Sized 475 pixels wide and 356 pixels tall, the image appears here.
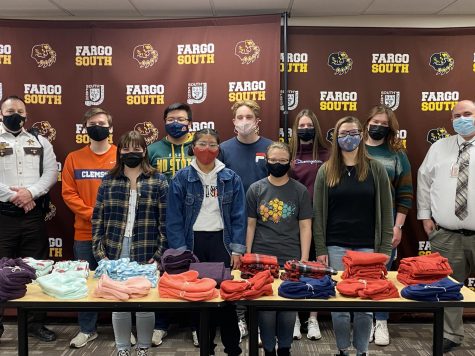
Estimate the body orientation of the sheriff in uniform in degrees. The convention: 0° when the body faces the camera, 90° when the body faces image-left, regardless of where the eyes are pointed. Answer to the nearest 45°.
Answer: approximately 0°

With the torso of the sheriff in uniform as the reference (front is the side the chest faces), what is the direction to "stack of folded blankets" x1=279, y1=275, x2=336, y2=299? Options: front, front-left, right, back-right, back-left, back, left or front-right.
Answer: front-left

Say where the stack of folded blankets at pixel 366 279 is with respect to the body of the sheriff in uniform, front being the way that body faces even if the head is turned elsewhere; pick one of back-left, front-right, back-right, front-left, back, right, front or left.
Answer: front-left

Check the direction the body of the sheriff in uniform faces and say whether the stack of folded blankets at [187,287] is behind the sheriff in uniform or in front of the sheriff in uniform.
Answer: in front

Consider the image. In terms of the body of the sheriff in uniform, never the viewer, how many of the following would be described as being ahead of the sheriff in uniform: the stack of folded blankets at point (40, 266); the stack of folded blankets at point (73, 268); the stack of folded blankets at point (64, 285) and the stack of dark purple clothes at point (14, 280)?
4

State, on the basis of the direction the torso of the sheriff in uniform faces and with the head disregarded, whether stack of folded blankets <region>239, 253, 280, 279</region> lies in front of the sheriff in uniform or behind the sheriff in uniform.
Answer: in front

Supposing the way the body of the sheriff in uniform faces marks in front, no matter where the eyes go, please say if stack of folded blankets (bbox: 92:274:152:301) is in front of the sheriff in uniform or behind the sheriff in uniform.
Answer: in front

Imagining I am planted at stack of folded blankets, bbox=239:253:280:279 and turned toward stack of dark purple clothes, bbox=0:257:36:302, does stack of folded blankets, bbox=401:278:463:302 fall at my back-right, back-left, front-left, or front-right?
back-left

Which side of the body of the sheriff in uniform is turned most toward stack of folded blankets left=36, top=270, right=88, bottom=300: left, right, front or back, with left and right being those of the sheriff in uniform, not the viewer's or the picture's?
front

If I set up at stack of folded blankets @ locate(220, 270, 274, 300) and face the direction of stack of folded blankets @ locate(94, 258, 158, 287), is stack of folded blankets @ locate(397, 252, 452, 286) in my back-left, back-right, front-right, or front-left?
back-right

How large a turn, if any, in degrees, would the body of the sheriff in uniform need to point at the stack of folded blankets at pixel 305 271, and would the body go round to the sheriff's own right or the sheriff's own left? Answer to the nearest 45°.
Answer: approximately 45° to the sheriff's own left

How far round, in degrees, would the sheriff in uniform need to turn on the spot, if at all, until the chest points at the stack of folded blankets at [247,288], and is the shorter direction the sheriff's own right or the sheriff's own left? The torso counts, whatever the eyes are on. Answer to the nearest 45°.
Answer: approximately 45° to the sheriff's own left
